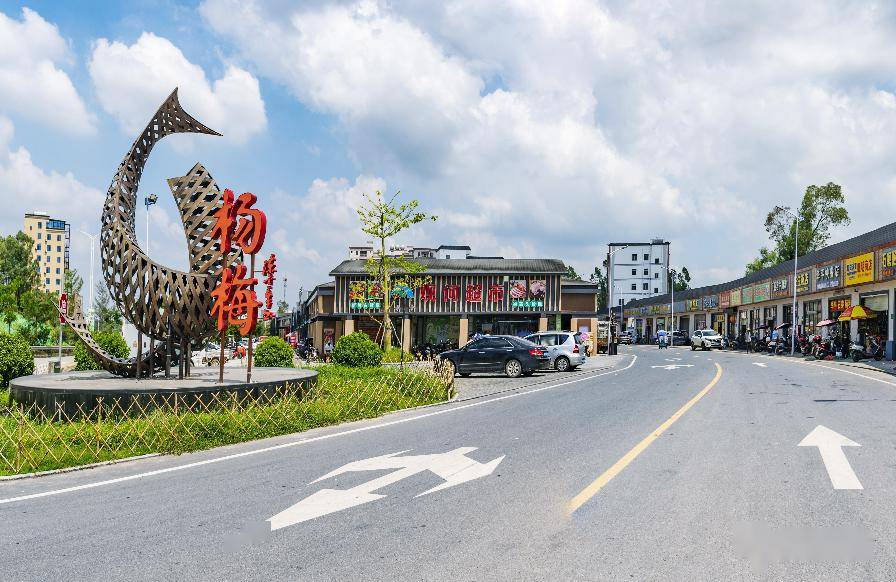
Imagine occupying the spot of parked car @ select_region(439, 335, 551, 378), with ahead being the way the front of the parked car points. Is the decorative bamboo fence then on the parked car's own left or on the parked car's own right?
on the parked car's own left

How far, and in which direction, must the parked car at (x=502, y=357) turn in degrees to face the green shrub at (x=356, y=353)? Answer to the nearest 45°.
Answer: approximately 45° to its left

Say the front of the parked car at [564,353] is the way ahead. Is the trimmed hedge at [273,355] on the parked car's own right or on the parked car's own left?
on the parked car's own left

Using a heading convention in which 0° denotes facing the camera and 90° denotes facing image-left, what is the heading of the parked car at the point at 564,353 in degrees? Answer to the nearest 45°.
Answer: approximately 135°

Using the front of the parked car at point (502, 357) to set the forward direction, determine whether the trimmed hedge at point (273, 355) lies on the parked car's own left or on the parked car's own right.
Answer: on the parked car's own left

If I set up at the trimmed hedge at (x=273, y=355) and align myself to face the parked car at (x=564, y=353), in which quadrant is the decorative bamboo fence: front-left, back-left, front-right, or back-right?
back-right

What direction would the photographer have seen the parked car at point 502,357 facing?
facing away from the viewer and to the left of the viewer
